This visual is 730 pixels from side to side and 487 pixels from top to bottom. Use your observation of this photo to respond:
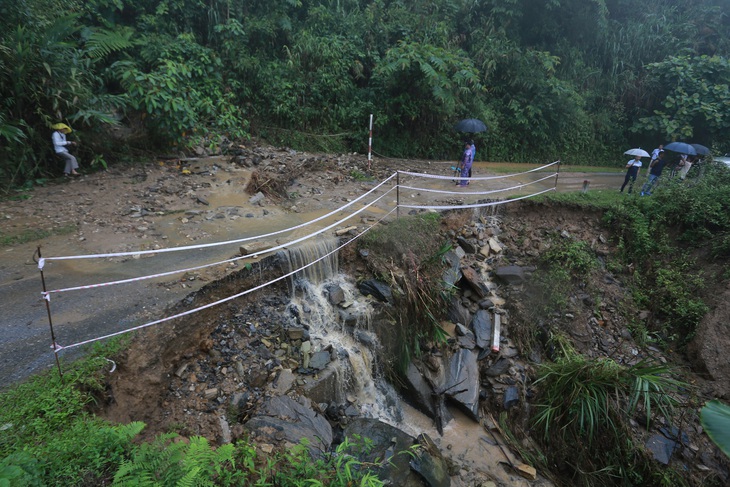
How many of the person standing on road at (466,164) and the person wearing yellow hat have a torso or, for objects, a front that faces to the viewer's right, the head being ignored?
1

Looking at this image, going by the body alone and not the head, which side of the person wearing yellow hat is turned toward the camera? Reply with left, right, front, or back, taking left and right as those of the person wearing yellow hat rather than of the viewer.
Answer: right

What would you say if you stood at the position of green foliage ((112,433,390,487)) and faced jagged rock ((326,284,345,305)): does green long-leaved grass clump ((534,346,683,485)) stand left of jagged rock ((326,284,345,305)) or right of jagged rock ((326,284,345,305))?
right

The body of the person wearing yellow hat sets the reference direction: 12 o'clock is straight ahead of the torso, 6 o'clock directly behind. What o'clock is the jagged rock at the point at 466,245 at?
The jagged rock is roughly at 1 o'clock from the person wearing yellow hat.

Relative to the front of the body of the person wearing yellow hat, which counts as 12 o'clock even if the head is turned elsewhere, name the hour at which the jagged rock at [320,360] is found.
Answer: The jagged rock is roughly at 2 o'clock from the person wearing yellow hat.

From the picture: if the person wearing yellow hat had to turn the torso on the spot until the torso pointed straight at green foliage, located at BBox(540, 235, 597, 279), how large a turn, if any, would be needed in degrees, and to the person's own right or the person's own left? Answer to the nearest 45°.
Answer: approximately 45° to the person's own right
